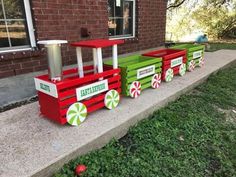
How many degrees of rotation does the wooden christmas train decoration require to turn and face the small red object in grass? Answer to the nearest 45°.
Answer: approximately 45° to its left

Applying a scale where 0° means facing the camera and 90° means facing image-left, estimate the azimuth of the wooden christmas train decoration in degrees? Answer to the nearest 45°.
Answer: approximately 45°

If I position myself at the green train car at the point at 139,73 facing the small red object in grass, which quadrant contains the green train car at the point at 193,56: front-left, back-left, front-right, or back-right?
back-left

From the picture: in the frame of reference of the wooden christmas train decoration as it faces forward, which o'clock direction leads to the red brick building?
The red brick building is roughly at 4 o'clock from the wooden christmas train decoration.
